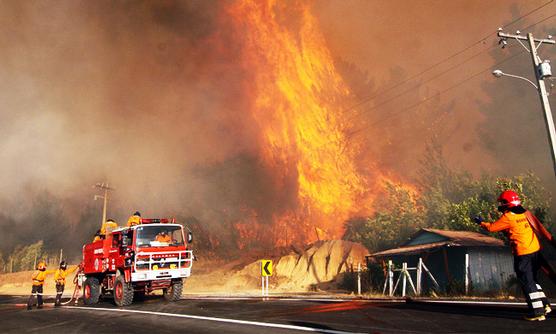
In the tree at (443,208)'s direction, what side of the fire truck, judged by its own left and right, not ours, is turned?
left

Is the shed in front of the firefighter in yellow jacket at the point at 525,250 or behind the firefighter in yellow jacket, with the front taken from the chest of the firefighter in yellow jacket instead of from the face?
in front

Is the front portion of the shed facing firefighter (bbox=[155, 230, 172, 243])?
yes

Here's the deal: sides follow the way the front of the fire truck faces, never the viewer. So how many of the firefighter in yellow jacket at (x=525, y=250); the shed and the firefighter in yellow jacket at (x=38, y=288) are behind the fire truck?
1

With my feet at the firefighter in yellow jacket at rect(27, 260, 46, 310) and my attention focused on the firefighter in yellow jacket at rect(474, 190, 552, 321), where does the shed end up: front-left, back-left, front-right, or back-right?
front-left

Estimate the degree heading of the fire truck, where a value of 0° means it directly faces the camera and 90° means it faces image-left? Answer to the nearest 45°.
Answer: approximately 315°

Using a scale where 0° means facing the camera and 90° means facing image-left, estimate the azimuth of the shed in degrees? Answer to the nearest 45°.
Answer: approximately 45°

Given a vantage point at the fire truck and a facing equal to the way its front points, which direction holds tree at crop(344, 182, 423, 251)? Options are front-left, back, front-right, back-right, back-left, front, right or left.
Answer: left

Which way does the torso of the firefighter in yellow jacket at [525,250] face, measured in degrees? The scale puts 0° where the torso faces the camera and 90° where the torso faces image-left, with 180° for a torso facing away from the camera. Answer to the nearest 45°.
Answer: approximately 135°

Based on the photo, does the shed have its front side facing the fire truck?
yes

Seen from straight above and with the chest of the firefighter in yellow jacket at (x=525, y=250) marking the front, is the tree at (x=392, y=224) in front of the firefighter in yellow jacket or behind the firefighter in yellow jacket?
in front
